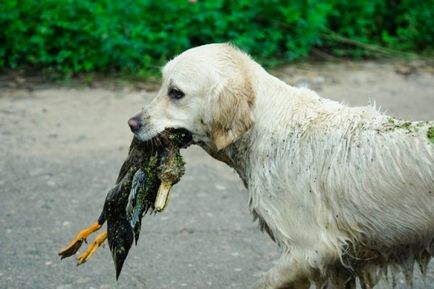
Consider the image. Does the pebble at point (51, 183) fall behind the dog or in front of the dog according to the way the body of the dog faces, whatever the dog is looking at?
in front

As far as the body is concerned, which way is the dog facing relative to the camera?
to the viewer's left
